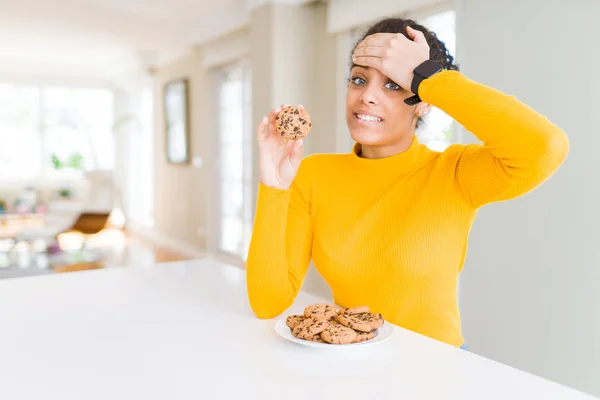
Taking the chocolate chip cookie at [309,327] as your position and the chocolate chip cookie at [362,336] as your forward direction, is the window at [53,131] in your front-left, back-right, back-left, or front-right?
back-left

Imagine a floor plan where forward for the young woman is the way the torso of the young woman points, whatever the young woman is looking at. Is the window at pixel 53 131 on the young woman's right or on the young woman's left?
on the young woman's right
